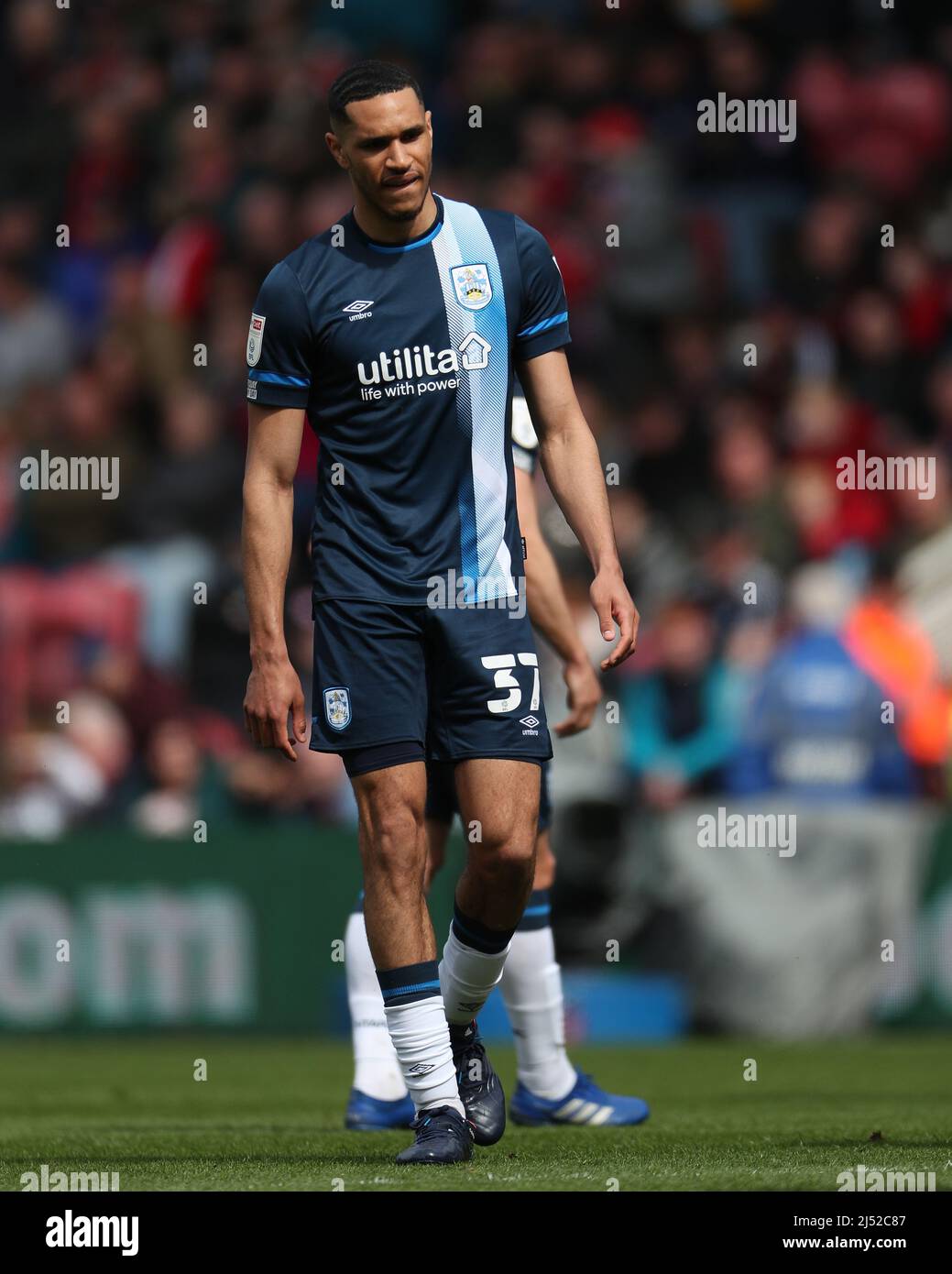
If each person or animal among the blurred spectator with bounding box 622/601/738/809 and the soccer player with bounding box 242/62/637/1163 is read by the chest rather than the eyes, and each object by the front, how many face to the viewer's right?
0

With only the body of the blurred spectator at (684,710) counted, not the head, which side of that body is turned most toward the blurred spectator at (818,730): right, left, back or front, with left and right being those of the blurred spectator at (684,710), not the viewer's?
left

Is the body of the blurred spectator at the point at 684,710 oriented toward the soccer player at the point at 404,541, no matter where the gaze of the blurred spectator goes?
yes

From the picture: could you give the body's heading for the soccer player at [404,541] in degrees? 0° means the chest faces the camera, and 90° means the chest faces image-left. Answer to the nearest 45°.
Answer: approximately 0°

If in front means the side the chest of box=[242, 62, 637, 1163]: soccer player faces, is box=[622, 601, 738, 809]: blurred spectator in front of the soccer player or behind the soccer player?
behind

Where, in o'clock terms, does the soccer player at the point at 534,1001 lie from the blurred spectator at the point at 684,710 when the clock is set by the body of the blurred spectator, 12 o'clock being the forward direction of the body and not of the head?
The soccer player is roughly at 12 o'clock from the blurred spectator.

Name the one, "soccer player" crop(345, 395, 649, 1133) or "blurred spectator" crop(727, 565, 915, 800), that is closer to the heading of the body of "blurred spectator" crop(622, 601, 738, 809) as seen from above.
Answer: the soccer player
